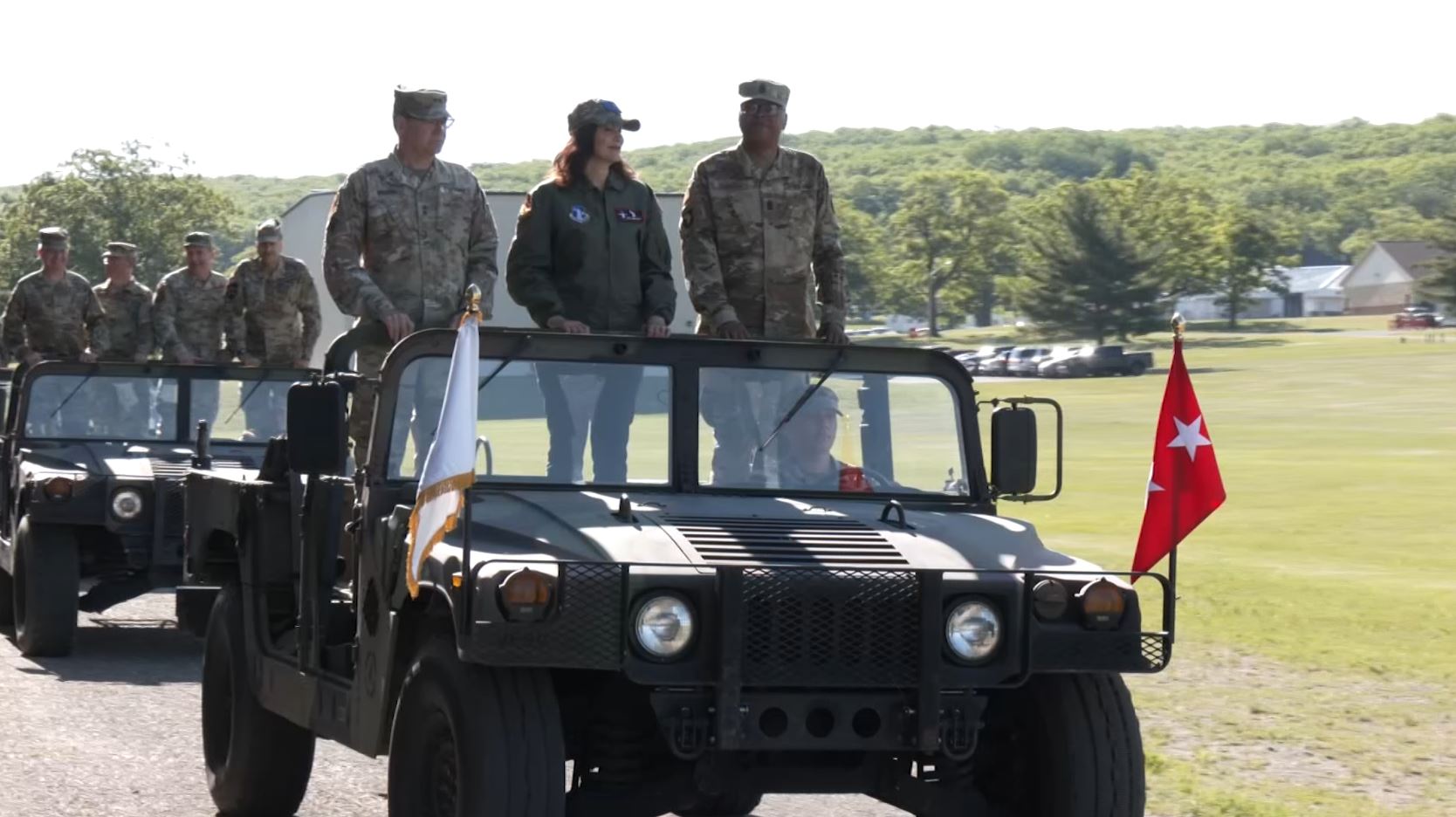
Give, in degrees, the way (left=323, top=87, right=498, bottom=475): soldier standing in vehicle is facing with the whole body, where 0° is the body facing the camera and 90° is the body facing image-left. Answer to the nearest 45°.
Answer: approximately 315°

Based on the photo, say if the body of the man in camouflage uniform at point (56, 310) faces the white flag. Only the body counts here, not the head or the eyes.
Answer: yes

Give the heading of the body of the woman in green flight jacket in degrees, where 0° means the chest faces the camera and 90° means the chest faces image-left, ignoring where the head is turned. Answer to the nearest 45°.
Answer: approximately 315°

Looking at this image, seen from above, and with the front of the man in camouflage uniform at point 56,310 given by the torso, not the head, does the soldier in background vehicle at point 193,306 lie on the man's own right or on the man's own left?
on the man's own left

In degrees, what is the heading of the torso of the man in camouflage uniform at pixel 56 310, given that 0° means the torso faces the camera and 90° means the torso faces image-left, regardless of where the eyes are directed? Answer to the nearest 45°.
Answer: approximately 0°

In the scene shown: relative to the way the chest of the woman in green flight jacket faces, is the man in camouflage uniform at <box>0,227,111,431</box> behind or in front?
behind

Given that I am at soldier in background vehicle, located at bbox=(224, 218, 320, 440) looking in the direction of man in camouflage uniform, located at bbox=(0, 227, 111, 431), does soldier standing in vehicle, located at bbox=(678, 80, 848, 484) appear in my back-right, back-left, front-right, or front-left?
back-left

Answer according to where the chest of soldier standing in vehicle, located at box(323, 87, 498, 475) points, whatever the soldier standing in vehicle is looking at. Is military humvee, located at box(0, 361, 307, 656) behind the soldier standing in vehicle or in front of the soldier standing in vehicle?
behind

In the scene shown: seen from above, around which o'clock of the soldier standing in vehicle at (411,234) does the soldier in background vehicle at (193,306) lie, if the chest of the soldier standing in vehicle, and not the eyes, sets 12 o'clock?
The soldier in background vehicle is roughly at 7 o'clock from the soldier standing in vehicle.
